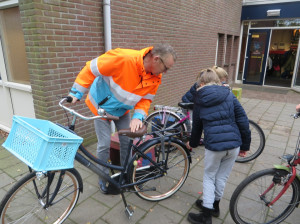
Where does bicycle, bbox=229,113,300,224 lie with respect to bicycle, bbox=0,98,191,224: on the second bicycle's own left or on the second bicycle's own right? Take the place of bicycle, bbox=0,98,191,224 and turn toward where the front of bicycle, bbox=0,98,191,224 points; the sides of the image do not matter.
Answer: on the second bicycle's own left

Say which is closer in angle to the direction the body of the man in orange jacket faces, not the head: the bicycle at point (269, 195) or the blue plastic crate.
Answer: the bicycle

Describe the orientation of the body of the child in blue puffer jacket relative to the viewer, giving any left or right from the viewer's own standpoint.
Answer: facing away from the viewer and to the left of the viewer

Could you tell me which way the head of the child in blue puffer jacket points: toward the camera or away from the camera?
away from the camera

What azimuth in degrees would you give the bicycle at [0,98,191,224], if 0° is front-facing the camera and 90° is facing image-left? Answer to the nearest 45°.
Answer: approximately 45°

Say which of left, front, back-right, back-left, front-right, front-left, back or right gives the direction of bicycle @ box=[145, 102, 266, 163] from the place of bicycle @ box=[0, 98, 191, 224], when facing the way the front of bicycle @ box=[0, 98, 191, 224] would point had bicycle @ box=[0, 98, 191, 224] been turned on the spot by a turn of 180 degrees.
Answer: front

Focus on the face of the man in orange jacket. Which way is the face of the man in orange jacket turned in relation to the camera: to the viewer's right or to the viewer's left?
to the viewer's right

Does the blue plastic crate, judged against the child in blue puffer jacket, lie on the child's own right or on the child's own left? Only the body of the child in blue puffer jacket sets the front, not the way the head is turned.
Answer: on the child's own left
